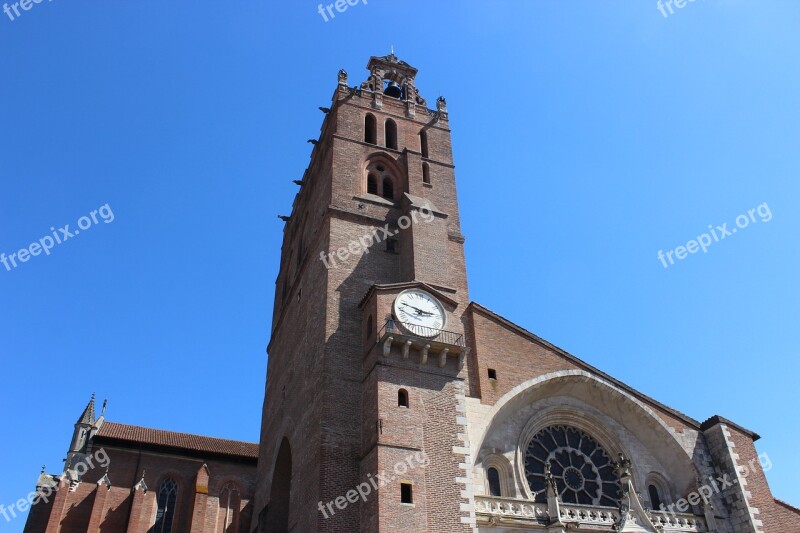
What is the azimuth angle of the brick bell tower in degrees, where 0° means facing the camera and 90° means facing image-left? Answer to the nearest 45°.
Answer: approximately 0°
